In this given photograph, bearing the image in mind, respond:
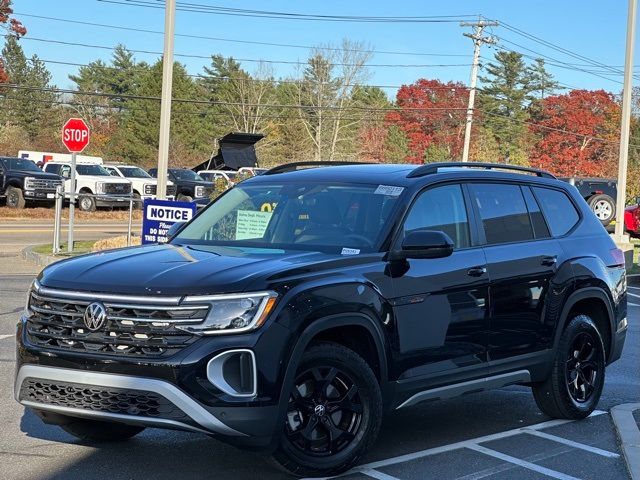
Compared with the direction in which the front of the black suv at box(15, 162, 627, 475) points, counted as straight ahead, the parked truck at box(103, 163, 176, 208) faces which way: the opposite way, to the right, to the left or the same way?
to the left

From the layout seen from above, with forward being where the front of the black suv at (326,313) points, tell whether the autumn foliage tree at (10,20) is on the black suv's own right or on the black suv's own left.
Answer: on the black suv's own right

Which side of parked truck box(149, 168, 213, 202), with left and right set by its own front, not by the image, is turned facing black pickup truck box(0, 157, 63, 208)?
right

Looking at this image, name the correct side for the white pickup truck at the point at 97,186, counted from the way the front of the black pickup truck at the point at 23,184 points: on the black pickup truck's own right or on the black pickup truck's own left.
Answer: on the black pickup truck's own left

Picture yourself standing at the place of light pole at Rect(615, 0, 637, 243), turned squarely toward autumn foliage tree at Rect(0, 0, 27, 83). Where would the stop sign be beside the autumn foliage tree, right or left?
left

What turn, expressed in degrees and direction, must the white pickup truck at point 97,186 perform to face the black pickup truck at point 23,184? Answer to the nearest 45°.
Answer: approximately 90° to its right

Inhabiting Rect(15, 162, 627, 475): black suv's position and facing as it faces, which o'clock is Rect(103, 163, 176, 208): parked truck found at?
The parked truck is roughly at 4 o'clock from the black suv.

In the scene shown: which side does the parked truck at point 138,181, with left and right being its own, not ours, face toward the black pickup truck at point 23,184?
right

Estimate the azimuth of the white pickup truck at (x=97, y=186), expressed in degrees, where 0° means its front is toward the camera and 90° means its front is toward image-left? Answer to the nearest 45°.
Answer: approximately 315°
